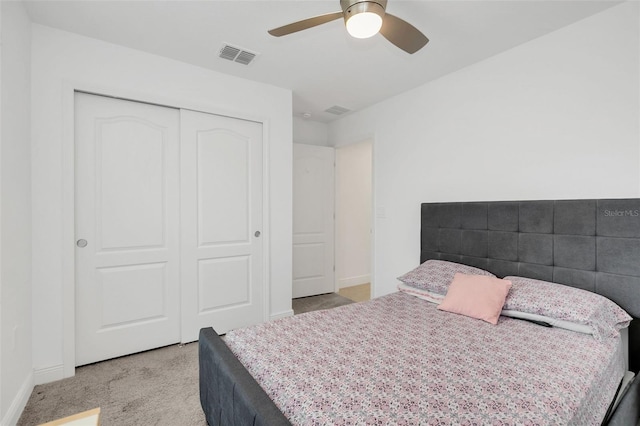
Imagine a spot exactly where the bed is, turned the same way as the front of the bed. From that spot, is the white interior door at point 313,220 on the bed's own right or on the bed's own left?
on the bed's own right

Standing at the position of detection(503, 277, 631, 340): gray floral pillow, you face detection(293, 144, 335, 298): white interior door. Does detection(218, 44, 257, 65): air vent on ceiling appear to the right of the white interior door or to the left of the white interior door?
left

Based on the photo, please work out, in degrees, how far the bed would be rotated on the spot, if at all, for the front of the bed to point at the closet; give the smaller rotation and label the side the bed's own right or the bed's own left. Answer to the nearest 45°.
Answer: approximately 45° to the bed's own right

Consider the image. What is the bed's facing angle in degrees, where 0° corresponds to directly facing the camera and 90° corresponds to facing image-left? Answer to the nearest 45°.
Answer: approximately 45°
